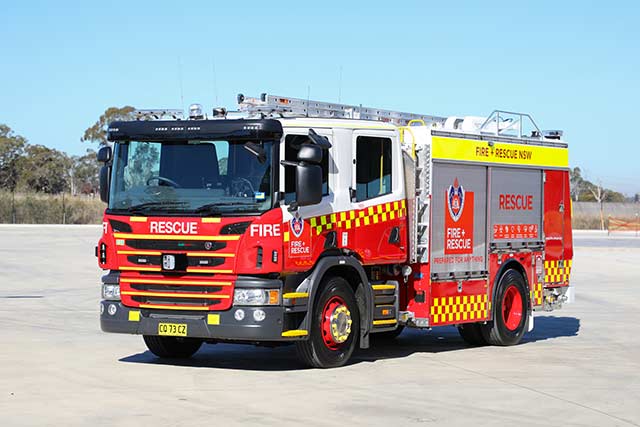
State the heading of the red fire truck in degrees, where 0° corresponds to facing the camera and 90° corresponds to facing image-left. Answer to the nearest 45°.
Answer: approximately 45°
